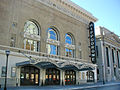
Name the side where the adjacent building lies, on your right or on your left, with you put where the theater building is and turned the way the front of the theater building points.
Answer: on your left

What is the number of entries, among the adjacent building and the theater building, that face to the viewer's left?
0

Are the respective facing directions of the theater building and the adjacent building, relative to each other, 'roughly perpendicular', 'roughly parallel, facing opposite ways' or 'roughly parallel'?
roughly parallel

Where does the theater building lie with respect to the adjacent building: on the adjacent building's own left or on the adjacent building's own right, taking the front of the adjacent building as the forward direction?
on the adjacent building's own right
